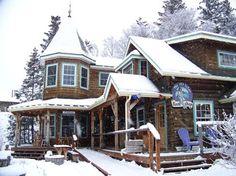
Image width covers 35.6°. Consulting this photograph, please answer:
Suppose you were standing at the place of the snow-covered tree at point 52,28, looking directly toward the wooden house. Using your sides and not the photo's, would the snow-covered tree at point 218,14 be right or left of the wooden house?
left

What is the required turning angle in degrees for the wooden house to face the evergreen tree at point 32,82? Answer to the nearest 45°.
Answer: approximately 90° to its right

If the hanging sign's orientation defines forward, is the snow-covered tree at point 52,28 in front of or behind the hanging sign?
behind

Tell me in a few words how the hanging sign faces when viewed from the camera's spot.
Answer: facing the viewer

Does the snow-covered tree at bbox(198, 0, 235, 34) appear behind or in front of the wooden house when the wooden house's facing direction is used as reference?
behind

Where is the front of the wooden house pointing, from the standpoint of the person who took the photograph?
facing the viewer and to the left of the viewer

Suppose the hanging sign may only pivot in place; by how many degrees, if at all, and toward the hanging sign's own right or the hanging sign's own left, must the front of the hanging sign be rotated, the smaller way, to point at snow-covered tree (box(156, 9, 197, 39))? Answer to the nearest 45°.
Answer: approximately 180°

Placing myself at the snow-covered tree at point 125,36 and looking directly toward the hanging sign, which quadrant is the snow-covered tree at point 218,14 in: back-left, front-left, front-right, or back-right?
front-left

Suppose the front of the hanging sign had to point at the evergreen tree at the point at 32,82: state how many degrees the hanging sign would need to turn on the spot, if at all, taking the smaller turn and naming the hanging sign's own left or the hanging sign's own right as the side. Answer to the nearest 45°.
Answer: approximately 135° to the hanging sign's own right
